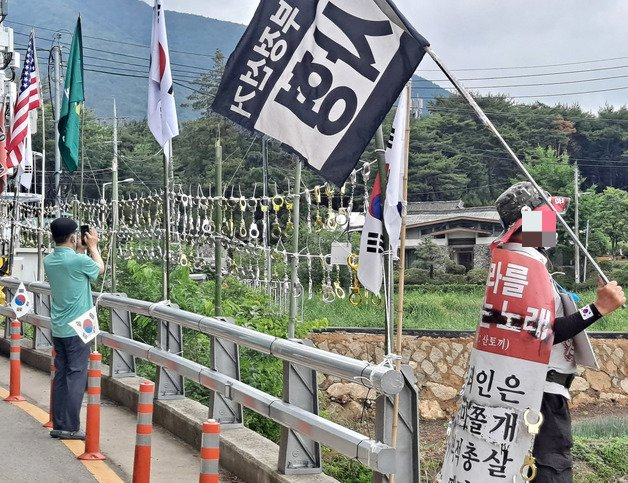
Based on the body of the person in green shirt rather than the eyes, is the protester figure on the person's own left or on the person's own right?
on the person's own right

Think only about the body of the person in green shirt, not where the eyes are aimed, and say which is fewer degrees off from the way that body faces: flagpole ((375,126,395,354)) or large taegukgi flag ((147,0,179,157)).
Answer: the large taegukgi flag

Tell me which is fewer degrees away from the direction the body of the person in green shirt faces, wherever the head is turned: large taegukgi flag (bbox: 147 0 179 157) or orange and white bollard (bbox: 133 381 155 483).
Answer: the large taegukgi flag

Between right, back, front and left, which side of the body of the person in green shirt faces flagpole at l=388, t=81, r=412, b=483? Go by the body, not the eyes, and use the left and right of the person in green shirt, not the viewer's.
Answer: right

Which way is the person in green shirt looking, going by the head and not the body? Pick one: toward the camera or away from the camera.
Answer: away from the camera
